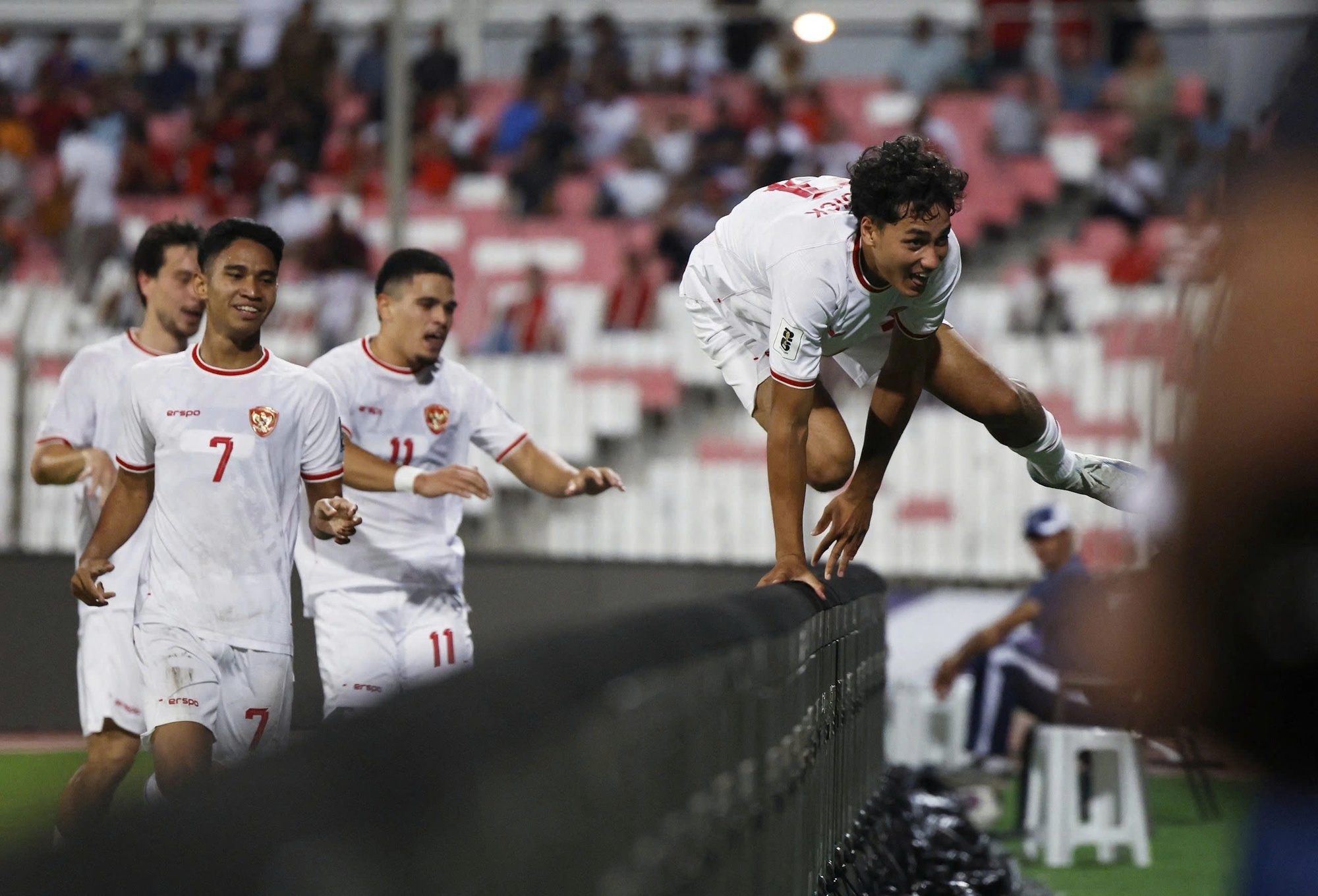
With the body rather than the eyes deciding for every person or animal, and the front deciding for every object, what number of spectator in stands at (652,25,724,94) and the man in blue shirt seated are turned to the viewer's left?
1

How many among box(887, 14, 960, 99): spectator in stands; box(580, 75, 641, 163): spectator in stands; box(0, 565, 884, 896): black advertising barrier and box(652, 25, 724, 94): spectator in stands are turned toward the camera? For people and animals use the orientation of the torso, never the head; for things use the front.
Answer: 3

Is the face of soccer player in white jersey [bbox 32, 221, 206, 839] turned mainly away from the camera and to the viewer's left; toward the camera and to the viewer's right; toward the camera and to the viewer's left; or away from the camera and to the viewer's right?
toward the camera and to the viewer's right

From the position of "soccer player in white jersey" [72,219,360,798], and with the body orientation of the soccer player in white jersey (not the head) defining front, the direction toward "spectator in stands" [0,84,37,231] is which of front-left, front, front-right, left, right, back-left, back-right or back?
back

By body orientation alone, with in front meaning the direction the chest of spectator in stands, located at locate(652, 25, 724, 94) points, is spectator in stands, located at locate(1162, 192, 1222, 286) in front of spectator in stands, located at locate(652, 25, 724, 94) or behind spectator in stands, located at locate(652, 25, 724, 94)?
in front

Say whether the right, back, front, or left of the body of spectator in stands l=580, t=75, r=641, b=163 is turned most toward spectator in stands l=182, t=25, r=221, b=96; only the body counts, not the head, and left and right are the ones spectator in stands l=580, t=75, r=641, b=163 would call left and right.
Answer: right

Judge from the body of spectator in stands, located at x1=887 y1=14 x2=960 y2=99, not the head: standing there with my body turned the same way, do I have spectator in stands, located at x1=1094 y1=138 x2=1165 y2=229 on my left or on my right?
on my left

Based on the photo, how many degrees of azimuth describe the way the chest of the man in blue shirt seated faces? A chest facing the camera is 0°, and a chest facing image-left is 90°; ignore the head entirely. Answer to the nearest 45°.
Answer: approximately 90°

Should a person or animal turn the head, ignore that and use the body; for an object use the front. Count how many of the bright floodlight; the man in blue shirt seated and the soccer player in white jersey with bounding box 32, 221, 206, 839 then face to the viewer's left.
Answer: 1

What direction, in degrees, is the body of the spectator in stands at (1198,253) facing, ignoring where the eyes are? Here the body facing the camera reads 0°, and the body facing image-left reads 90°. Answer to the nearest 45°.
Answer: approximately 0°

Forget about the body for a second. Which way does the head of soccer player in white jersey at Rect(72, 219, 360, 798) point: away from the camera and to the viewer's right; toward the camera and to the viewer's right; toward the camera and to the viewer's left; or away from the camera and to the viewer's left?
toward the camera and to the viewer's right

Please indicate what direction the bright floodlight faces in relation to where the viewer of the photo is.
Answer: facing the viewer

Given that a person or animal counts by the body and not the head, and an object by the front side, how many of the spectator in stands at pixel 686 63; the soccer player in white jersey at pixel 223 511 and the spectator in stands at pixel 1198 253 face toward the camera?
3

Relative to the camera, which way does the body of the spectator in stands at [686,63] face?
toward the camera

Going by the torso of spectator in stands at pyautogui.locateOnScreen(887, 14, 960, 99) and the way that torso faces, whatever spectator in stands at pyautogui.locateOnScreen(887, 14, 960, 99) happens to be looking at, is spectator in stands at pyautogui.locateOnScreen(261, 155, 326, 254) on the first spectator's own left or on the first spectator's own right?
on the first spectator's own right

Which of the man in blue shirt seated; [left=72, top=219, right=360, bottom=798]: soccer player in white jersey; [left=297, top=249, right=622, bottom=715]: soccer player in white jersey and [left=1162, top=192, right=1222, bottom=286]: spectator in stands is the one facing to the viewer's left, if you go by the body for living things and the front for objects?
the man in blue shirt seated

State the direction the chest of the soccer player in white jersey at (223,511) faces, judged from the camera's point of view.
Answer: toward the camera

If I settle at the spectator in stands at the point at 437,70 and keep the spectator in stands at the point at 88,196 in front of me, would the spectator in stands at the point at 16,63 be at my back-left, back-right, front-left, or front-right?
front-right
